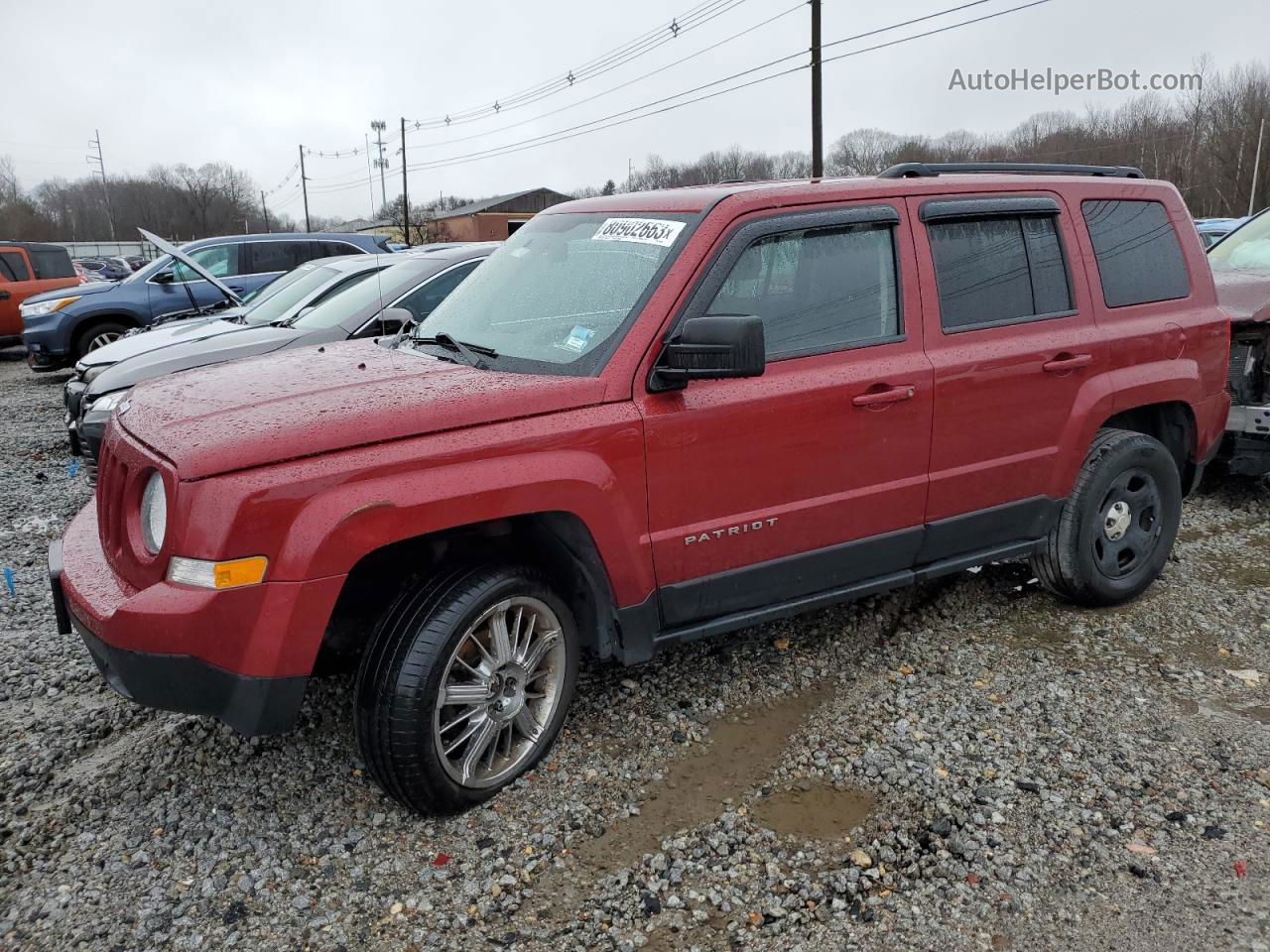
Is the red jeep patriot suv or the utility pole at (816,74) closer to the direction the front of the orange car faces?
the red jeep patriot suv

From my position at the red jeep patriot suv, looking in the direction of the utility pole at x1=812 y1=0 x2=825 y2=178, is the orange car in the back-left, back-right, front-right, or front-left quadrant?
front-left

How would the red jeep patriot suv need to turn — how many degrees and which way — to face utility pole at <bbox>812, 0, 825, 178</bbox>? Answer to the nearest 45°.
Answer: approximately 135° to its right

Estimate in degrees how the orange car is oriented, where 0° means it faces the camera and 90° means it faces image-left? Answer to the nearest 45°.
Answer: approximately 45°

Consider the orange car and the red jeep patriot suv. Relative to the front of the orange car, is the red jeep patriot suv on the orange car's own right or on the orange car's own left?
on the orange car's own left

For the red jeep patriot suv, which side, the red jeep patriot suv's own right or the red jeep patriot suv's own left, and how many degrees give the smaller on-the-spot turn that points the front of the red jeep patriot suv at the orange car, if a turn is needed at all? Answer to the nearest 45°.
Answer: approximately 90° to the red jeep patriot suv's own right

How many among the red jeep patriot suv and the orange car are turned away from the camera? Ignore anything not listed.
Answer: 0
